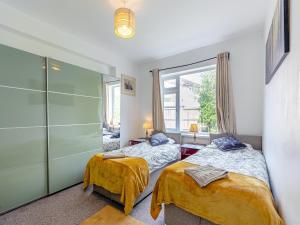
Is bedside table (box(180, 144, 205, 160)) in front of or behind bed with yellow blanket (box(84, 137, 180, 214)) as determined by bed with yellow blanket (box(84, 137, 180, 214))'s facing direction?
behind

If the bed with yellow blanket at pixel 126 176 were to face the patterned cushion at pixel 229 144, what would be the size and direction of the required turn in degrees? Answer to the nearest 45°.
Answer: approximately 135° to its left

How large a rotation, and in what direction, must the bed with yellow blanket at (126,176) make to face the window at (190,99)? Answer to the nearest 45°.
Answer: approximately 180°

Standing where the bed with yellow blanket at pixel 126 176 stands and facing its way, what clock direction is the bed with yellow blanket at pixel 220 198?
the bed with yellow blanket at pixel 220 198 is roughly at 9 o'clock from the bed with yellow blanket at pixel 126 176.

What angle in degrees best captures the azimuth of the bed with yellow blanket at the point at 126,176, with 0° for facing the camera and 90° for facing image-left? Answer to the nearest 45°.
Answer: approximately 45°
